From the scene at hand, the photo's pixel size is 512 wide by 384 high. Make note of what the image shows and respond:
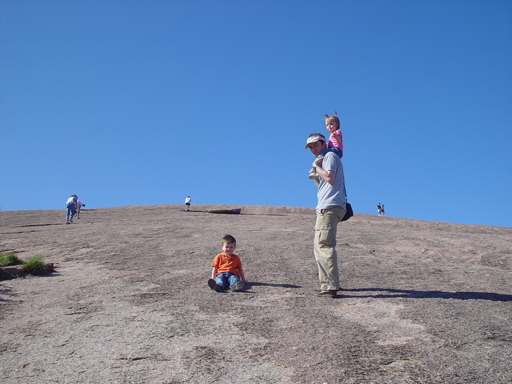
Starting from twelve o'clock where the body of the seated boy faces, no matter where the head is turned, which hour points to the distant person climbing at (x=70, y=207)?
The distant person climbing is roughly at 5 o'clock from the seated boy.

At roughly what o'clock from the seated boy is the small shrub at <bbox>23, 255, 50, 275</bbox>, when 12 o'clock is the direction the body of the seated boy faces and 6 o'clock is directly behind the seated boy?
The small shrub is roughly at 4 o'clock from the seated boy.

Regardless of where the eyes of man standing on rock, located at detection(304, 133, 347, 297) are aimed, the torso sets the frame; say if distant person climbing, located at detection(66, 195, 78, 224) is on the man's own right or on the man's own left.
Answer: on the man's own right

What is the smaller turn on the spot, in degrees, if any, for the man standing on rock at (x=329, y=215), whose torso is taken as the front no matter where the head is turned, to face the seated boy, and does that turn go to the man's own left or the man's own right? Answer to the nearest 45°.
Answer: approximately 45° to the man's own right

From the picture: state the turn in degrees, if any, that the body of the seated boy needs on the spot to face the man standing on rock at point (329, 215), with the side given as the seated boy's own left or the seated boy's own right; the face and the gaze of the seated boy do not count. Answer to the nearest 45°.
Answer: approximately 45° to the seated boy's own left

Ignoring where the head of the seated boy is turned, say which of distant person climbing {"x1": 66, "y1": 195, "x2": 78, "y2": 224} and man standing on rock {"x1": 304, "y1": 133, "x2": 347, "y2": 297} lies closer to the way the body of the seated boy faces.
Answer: the man standing on rock

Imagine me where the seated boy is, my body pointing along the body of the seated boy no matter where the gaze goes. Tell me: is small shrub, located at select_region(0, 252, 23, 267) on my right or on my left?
on my right

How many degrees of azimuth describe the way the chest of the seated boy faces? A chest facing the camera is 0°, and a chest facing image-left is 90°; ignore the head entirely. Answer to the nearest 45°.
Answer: approximately 0°
